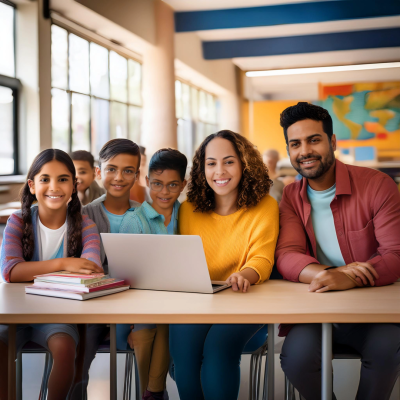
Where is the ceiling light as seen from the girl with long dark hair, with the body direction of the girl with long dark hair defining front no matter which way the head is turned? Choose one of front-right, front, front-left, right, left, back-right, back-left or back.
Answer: back-left

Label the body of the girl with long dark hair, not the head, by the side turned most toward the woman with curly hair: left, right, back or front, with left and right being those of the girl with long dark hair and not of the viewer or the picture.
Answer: left

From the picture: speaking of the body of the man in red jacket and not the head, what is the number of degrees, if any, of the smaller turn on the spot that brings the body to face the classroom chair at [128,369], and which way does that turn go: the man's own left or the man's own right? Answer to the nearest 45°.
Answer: approximately 45° to the man's own right

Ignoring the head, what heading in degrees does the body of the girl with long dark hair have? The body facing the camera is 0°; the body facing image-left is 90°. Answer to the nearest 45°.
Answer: approximately 0°

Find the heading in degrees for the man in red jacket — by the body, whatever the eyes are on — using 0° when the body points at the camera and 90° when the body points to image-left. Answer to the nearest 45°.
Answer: approximately 45°

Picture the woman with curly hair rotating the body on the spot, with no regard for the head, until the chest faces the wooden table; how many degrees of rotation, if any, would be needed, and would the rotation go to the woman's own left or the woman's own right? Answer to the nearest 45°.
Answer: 0° — they already face it
